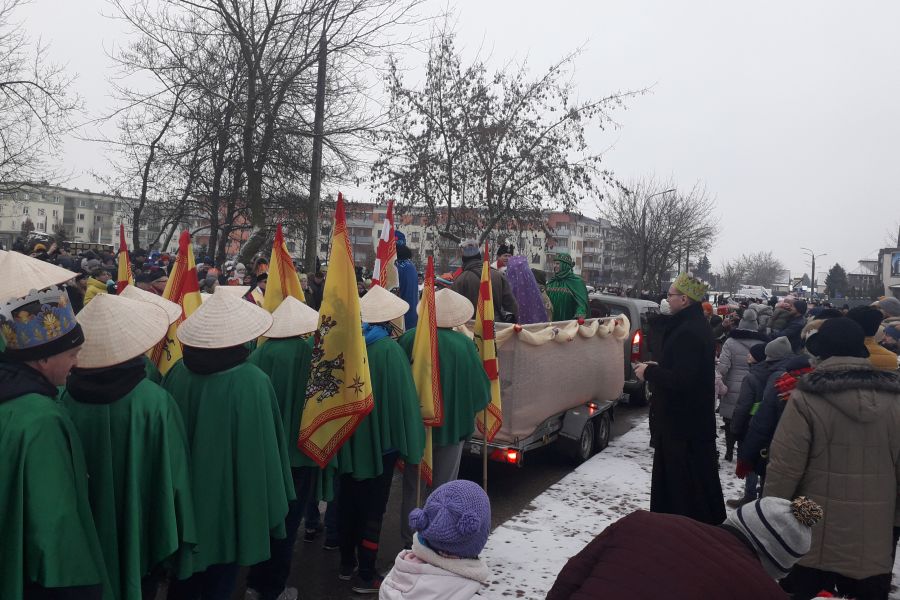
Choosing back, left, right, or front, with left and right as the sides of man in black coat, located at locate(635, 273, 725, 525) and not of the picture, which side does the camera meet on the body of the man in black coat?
left

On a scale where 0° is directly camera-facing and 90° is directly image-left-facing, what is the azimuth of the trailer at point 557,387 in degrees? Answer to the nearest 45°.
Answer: approximately 225°

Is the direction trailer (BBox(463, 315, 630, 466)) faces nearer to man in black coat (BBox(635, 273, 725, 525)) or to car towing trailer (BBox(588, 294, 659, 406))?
the car towing trailer

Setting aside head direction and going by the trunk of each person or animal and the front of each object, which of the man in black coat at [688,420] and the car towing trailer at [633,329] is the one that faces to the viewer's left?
the man in black coat

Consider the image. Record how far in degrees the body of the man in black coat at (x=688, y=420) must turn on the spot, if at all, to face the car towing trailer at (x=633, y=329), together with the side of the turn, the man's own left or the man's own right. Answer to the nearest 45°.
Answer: approximately 90° to the man's own right

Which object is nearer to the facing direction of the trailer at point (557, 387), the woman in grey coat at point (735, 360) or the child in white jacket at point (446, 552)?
the woman in grey coat

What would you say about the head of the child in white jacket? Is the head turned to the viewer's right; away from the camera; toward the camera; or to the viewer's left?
away from the camera

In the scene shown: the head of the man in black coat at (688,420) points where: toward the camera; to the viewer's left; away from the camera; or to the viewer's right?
to the viewer's left

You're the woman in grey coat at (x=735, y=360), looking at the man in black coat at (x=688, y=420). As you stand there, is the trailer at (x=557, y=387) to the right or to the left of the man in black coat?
right

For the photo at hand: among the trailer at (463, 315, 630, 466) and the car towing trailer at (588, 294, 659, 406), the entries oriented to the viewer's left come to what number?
0

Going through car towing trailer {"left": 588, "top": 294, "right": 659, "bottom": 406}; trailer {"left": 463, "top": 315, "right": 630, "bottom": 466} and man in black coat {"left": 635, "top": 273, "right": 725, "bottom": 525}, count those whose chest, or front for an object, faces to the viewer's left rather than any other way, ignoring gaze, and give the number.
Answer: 1

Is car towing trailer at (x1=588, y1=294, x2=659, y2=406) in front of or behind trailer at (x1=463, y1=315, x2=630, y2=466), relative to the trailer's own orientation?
in front

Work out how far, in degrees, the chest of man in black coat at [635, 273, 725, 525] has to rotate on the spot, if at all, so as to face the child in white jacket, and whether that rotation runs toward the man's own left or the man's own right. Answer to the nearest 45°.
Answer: approximately 90° to the man's own left

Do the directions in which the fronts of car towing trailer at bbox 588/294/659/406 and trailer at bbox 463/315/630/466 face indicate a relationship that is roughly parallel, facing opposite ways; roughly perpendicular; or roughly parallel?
roughly parallel

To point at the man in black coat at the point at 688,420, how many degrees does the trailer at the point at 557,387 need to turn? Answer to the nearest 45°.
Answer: approximately 135° to its right
